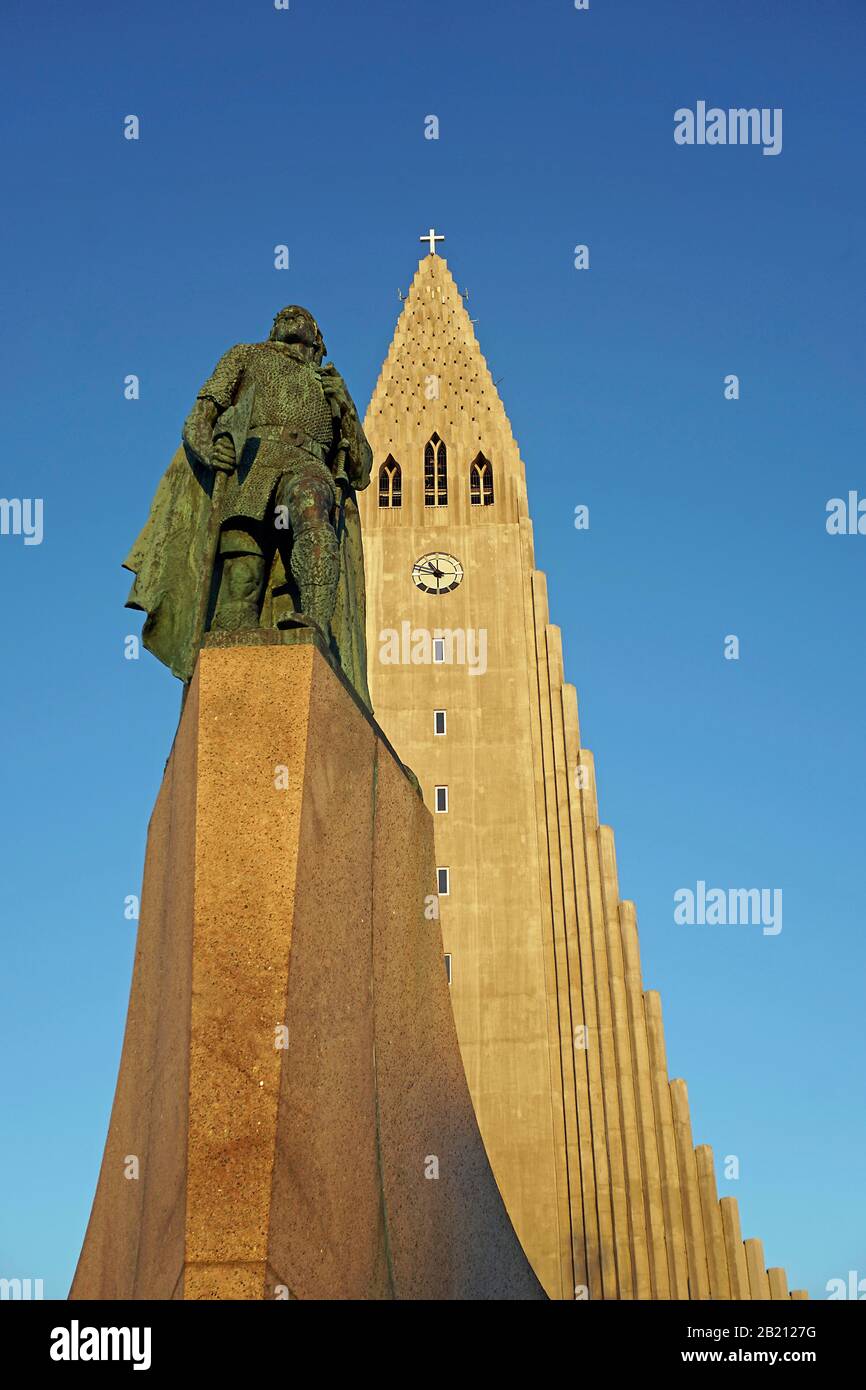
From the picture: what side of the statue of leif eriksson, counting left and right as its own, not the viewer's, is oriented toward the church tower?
back

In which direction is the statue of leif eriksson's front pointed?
toward the camera

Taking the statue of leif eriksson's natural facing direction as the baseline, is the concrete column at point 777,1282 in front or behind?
behind
